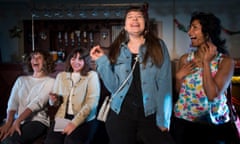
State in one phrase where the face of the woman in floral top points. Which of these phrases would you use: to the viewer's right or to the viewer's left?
to the viewer's left

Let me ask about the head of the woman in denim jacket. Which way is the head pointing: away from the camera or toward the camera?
toward the camera

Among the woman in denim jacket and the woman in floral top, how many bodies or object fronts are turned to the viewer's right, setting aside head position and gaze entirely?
0

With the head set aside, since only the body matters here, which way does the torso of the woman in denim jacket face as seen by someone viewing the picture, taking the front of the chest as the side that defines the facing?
toward the camera

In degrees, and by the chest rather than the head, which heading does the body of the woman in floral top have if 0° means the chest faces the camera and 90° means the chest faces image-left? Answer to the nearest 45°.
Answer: approximately 45°
